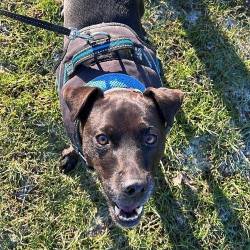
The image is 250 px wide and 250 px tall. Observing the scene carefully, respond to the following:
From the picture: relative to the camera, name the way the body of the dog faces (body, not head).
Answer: toward the camera
